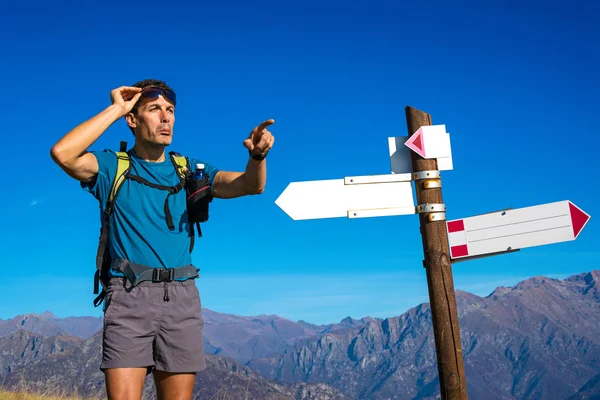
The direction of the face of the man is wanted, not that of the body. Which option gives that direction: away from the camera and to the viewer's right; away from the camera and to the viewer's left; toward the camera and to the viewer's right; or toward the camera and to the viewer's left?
toward the camera and to the viewer's right

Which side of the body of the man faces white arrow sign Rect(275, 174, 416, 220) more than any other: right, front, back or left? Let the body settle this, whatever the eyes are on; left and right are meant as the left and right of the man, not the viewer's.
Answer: left

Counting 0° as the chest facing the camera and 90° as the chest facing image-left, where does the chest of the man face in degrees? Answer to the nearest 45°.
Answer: approximately 315°

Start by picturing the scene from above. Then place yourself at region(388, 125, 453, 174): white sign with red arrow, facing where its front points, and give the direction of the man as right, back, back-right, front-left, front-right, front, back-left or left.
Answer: front-right

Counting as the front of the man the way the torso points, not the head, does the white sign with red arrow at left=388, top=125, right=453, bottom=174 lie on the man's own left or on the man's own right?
on the man's own left

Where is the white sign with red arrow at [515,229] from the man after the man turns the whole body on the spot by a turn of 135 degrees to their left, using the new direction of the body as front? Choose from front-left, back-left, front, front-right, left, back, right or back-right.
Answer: right
